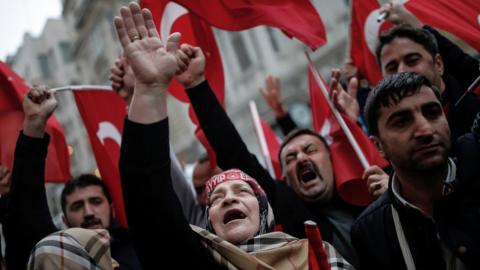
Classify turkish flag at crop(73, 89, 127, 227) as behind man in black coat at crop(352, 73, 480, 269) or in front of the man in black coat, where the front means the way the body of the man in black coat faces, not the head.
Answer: behind

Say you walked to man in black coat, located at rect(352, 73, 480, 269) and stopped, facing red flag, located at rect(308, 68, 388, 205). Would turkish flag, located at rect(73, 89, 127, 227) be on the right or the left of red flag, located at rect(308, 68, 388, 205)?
left

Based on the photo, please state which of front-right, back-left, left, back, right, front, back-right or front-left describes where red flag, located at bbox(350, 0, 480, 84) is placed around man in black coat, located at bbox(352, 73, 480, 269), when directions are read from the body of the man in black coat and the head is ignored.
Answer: back-left

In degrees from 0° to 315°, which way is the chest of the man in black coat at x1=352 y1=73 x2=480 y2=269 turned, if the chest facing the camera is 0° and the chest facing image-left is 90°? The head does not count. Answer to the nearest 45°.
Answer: approximately 315°

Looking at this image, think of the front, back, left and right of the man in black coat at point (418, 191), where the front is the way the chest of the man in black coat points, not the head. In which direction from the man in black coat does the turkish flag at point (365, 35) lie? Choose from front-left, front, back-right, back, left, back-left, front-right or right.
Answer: back-left

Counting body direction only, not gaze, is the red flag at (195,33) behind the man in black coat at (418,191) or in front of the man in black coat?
behind
